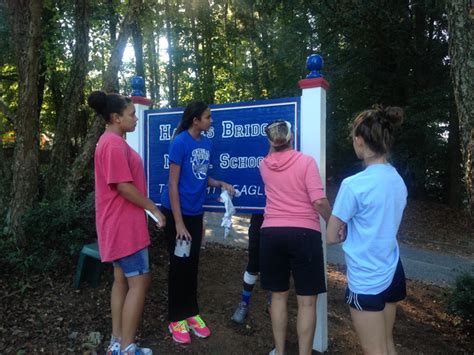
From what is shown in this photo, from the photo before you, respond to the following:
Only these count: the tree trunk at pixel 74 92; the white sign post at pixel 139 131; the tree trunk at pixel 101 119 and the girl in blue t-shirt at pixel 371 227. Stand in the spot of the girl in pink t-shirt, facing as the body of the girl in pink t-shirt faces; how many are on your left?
3

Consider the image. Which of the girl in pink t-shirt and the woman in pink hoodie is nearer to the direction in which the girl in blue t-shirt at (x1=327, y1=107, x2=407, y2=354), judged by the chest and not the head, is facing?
the woman in pink hoodie

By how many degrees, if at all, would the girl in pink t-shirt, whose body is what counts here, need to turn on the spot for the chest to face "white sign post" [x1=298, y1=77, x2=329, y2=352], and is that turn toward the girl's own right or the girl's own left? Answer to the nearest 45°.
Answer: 0° — they already face it

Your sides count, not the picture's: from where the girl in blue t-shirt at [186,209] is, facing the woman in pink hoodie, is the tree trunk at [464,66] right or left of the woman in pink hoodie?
left

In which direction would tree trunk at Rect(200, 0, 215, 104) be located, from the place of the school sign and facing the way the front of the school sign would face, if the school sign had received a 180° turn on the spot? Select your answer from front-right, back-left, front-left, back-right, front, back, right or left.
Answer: front-left

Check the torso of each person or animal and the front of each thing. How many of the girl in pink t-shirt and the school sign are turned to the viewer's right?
1

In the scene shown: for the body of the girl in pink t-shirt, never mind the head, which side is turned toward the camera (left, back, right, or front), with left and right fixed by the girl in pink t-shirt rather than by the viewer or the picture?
right

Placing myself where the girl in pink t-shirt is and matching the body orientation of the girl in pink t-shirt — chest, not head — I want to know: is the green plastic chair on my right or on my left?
on my left

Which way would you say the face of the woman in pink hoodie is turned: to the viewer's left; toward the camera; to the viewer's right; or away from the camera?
away from the camera

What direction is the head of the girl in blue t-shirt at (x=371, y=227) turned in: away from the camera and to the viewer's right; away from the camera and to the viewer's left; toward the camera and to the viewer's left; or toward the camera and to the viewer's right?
away from the camera and to the viewer's left

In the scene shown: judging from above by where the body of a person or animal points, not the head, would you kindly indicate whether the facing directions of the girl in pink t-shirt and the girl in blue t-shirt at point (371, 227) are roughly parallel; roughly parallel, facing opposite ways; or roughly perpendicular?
roughly perpendicular

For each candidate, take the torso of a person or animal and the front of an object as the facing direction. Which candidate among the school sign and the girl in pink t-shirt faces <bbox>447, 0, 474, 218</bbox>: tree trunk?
the girl in pink t-shirt

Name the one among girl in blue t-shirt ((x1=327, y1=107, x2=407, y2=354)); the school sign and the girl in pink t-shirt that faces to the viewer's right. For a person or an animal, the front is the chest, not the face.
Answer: the girl in pink t-shirt

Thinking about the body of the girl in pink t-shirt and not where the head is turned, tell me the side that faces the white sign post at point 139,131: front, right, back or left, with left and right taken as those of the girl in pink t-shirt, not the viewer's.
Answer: left

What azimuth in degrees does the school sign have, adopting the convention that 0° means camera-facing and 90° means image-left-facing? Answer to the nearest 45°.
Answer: approximately 45°
